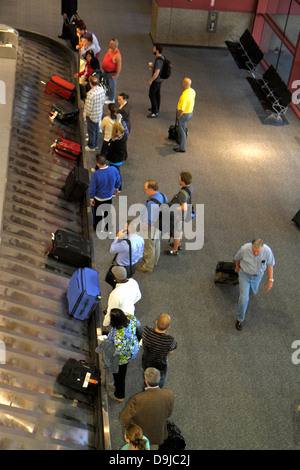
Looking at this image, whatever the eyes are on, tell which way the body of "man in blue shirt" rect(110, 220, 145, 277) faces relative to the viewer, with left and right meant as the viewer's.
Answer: facing away from the viewer and to the left of the viewer

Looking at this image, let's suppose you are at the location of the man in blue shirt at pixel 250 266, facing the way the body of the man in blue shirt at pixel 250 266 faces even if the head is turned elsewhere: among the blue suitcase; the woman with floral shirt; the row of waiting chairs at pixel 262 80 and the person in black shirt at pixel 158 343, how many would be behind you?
1

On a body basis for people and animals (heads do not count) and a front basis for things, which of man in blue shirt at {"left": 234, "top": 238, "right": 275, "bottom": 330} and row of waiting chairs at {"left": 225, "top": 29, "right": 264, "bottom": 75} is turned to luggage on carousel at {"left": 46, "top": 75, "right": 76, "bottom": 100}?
the row of waiting chairs

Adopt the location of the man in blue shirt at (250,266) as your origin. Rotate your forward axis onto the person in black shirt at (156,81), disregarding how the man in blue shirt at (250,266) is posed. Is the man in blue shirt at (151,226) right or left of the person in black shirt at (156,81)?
left

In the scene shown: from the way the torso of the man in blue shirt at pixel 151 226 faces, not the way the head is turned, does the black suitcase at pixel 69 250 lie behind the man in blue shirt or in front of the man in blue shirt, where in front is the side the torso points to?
in front

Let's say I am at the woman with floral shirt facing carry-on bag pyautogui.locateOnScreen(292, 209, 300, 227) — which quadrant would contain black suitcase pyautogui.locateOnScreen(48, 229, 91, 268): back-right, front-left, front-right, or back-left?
front-left

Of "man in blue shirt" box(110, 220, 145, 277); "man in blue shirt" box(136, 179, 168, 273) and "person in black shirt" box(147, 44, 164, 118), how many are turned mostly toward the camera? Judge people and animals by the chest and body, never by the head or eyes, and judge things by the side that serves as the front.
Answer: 0

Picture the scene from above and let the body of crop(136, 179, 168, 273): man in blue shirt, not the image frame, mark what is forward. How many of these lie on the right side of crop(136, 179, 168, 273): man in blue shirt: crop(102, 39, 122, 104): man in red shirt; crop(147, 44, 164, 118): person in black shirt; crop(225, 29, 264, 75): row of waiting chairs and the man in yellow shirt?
4

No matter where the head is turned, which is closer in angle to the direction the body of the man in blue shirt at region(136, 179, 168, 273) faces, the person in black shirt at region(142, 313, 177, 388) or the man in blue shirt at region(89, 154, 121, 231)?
the man in blue shirt

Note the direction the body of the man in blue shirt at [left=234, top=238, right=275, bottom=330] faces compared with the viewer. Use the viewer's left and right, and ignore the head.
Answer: facing the viewer

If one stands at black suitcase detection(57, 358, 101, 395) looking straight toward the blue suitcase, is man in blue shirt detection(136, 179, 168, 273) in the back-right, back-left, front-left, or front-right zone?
front-right

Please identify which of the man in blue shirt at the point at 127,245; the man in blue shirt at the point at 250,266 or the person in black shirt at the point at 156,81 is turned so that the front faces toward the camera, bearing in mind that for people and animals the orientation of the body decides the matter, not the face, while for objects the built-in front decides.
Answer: the man in blue shirt at the point at 250,266

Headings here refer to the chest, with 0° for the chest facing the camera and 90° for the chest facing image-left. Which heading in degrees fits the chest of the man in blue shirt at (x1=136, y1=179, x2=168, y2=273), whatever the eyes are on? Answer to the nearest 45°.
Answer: approximately 90°

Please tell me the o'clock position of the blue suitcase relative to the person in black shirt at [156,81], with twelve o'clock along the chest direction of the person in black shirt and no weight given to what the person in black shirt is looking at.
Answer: The blue suitcase is roughly at 9 o'clock from the person in black shirt.

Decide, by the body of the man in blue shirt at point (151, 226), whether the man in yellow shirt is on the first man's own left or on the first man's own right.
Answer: on the first man's own right

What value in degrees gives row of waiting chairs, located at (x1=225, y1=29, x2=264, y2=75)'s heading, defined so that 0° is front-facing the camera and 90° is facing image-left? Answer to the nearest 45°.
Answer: approximately 45°

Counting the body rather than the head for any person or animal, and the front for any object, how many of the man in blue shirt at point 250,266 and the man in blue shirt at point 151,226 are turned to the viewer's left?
1
